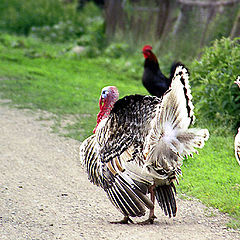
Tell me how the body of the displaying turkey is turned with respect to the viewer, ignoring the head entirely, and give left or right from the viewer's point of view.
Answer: facing away from the viewer and to the left of the viewer

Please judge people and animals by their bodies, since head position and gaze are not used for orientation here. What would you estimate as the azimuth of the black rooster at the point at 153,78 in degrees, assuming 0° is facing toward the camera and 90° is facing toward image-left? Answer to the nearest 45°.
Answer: approximately 90°

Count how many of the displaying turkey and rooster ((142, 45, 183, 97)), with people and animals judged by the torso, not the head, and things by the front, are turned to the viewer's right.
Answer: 0
